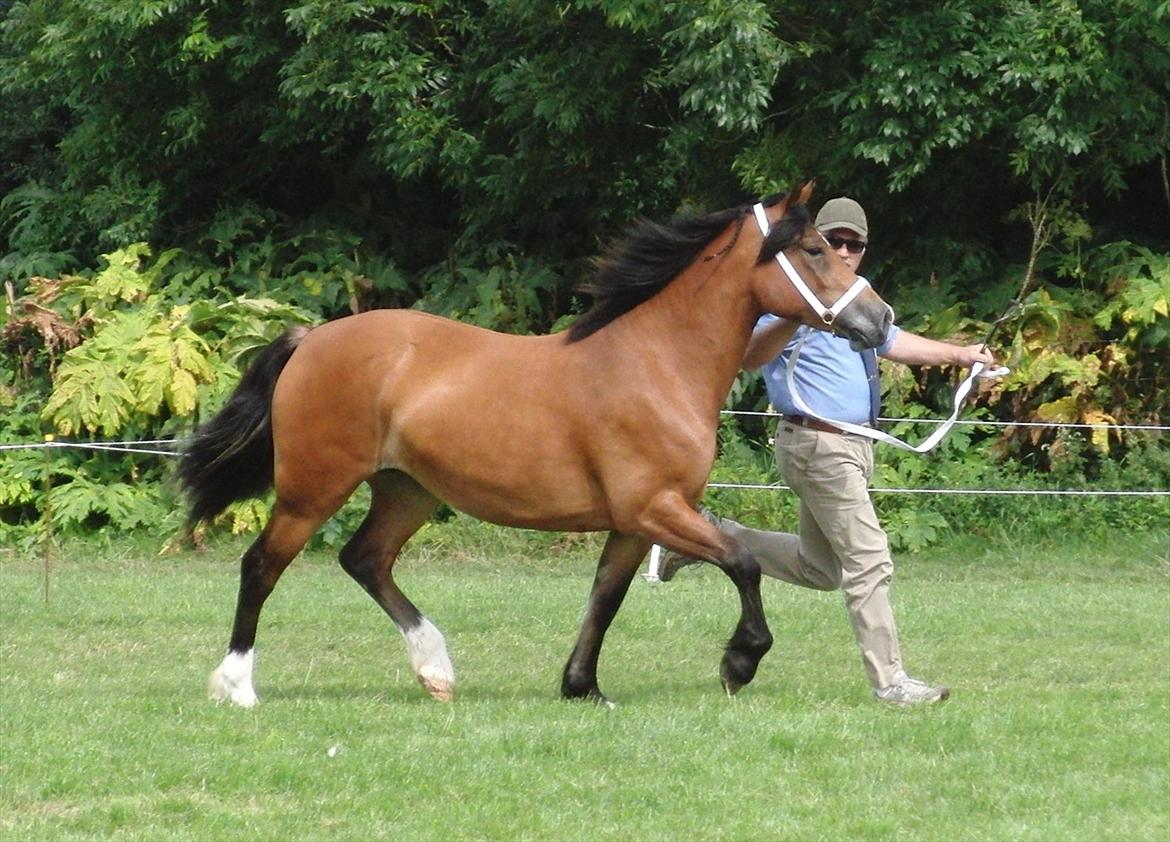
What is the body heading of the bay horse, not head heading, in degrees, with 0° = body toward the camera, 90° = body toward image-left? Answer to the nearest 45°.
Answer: approximately 270°

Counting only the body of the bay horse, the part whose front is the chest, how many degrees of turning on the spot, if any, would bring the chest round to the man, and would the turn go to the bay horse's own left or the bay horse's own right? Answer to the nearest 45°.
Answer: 0° — it already faces them
